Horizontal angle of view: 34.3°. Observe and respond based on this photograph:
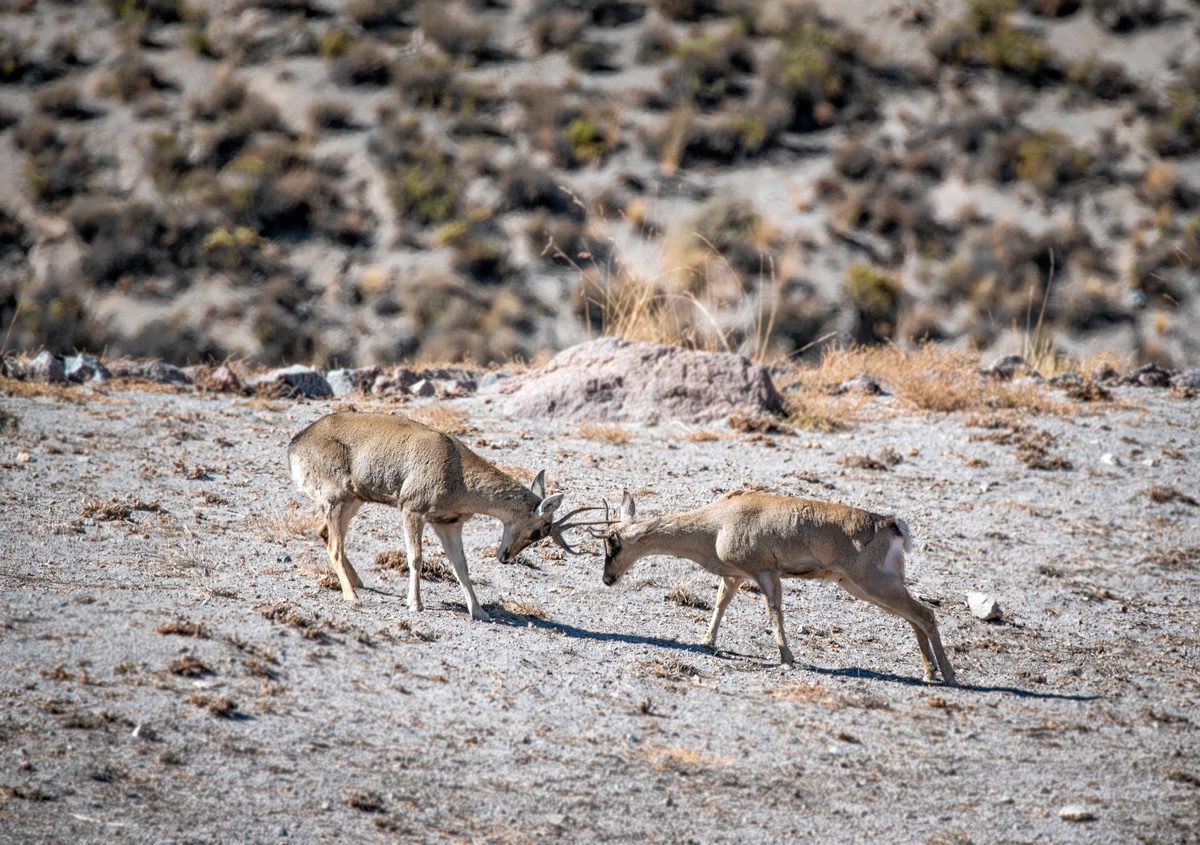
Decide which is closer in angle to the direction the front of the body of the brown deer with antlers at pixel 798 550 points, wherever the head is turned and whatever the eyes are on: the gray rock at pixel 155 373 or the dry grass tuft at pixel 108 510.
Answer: the dry grass tuft

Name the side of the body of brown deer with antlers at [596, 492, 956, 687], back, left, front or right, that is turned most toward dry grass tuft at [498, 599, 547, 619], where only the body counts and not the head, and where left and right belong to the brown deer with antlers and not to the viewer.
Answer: front

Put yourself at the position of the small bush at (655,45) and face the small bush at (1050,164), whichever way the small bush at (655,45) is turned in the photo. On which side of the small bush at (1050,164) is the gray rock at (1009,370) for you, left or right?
right

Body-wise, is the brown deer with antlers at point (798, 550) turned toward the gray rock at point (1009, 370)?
no

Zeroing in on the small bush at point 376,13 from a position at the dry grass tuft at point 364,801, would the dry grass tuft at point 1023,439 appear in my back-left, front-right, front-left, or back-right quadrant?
front-right

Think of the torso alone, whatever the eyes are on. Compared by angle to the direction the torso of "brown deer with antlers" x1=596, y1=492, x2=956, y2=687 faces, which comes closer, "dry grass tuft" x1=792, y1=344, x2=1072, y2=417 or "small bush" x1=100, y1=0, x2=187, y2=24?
the small bush

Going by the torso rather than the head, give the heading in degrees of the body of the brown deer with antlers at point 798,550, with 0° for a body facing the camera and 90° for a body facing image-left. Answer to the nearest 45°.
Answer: approximately 90°

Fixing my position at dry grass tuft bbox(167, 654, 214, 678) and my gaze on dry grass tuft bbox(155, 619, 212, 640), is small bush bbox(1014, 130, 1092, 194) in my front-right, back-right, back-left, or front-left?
front-right

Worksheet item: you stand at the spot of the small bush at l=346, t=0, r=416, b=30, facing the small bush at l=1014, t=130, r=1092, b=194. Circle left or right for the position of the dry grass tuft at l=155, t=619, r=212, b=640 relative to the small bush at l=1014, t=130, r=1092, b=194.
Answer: right

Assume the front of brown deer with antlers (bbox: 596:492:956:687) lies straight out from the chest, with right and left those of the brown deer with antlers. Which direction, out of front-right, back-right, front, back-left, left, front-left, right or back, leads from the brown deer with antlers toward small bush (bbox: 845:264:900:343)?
right

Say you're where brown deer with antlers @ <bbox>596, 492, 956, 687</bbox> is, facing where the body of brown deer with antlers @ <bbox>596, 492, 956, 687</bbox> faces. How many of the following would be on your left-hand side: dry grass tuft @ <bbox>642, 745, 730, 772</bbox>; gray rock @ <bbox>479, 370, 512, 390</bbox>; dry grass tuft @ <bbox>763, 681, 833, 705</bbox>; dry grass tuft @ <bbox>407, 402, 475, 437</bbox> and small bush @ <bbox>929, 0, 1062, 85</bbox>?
2

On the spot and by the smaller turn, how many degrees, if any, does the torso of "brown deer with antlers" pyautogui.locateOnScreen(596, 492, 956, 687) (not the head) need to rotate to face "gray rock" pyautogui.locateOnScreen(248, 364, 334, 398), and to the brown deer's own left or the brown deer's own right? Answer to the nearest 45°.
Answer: approximately 45° to the brown deer's own right

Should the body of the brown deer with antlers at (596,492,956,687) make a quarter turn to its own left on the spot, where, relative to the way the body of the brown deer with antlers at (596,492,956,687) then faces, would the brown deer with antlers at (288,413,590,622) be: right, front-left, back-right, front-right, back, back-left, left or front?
right

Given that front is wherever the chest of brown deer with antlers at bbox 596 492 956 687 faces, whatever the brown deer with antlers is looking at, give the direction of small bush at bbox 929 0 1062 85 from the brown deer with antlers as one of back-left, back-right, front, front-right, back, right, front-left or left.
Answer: right

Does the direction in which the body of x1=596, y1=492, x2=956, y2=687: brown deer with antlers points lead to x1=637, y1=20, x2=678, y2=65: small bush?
no

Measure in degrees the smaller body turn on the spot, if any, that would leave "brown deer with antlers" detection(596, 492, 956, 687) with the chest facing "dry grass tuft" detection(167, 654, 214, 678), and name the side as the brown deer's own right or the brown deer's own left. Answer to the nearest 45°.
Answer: approximately 45° to the brown deer's own left

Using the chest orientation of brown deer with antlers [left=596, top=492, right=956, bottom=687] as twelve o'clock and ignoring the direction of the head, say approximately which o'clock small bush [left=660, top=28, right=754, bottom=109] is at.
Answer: The small bush is roughly at 3 o'clock from the brown deer with antlers.

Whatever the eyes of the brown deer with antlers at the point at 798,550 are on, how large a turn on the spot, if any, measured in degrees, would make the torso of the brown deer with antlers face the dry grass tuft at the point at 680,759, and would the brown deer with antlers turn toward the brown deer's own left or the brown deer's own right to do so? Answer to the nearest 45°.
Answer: approximately 90° to the brown deer's own left
